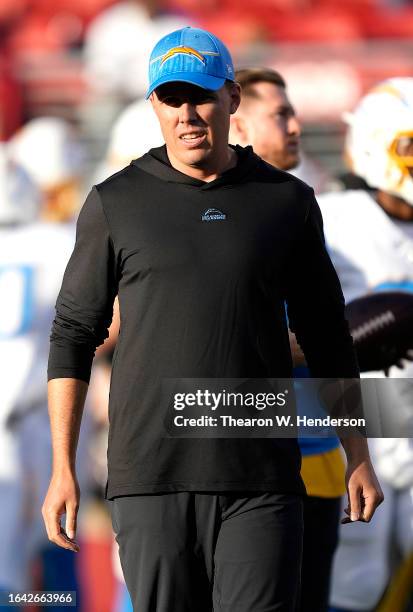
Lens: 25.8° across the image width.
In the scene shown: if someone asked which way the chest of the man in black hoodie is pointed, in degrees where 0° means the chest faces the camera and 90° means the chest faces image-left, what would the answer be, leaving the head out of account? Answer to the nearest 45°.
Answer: approximately 0°

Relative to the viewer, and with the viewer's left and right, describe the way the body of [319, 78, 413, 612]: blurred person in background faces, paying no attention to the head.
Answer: facing to the right of the viewer

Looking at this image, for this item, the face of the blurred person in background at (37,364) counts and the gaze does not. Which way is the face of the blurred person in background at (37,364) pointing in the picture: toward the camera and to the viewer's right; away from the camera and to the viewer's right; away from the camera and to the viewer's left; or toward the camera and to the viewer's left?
toward the camera and to the viewer's right

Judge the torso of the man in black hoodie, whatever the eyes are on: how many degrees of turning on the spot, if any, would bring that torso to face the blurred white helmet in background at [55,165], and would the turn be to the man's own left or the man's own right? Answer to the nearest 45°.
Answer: approximately 180°

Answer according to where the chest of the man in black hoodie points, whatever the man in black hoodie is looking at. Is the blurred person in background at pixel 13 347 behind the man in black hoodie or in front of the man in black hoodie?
behind

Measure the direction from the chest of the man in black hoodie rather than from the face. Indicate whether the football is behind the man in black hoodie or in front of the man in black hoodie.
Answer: behind
